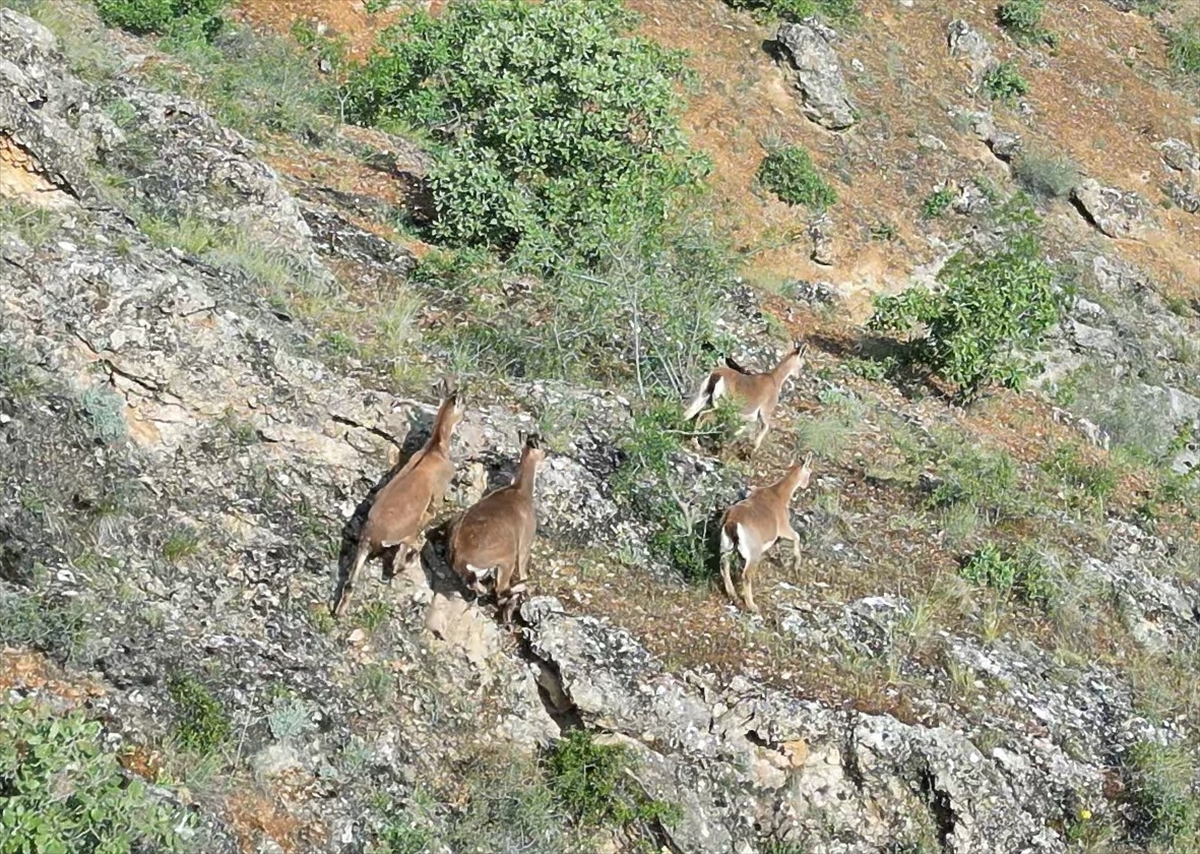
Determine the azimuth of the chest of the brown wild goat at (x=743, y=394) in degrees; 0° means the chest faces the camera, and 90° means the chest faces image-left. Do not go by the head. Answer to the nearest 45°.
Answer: approximately 270°

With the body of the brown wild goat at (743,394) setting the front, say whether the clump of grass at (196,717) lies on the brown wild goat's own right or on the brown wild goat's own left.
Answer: on the brown wild goat's own right

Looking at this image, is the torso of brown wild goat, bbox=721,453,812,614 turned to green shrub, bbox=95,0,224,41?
no

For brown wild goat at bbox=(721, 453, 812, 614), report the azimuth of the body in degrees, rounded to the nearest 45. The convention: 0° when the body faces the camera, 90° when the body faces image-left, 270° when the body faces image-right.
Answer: approximately 225°

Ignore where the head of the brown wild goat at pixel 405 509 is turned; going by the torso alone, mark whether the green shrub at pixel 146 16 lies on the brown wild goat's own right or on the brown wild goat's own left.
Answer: on the brown wild goat's own left

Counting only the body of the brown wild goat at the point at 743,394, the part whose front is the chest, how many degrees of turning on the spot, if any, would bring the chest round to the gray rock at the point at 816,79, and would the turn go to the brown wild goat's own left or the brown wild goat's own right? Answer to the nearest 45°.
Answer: approximately 90° to the brown wild goat's own left

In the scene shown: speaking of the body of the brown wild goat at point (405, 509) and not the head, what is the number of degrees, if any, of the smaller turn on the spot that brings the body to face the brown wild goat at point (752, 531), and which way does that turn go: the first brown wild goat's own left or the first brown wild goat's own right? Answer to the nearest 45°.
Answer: approximately 45° to the first brown wild goat's own right

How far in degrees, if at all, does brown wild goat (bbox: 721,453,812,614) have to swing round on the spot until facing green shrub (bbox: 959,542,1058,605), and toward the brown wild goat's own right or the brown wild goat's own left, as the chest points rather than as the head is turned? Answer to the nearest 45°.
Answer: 0° — it already faces it

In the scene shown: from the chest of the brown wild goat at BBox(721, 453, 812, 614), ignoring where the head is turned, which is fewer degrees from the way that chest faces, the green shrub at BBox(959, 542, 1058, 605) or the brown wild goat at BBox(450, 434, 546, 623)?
the green shrub

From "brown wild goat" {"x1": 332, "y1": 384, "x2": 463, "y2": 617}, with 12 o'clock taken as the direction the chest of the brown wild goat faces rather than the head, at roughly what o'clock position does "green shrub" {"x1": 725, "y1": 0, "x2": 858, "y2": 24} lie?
The green shrub is roughly at 11 o'clock from the brown wild goat.

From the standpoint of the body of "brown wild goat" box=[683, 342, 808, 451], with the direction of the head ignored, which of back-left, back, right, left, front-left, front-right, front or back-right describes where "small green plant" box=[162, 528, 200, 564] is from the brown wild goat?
back-right

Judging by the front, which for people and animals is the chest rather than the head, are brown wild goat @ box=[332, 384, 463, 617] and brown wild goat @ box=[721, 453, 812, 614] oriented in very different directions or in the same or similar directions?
same or similar directions

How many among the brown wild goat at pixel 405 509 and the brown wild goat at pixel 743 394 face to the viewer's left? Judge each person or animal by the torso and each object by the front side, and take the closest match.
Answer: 0

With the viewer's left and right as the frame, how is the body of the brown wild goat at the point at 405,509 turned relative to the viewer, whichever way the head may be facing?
facing away from the viewer and to the right of the viewer

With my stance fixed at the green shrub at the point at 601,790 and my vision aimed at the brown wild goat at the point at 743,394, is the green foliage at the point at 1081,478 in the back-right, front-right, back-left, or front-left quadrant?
front-right

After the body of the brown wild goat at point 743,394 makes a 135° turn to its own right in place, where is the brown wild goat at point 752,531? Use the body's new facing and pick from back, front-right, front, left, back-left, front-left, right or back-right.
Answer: front-left
